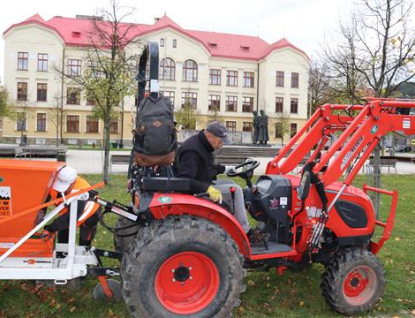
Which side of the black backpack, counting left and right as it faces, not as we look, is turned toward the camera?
front

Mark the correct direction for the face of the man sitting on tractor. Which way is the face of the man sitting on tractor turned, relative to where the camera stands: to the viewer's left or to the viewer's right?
to the viewer's right

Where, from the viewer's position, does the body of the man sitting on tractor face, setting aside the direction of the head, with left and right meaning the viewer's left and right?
facing to the right of the viewer

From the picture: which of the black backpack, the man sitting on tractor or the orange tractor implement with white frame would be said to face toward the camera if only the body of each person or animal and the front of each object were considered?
the black backpack

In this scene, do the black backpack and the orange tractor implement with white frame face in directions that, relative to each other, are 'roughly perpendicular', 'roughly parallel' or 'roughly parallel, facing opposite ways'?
roughly perpendicular

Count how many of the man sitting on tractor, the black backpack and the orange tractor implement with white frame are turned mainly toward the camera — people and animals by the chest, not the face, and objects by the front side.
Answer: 1

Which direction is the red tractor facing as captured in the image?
to the viewer's right

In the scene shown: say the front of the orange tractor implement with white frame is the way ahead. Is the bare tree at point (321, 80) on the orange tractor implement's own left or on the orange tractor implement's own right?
on the orange tractor implement's own left

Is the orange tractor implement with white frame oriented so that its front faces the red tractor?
yes

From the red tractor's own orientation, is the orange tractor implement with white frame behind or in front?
behind

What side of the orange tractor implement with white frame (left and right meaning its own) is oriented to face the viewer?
right

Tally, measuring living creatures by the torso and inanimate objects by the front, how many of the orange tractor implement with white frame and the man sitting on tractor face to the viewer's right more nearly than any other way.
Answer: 2

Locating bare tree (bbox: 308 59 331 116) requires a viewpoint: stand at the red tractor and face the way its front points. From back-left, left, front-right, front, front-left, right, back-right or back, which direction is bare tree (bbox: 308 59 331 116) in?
left

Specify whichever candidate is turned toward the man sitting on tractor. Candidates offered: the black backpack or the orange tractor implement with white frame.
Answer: the orange tractor implement with white frame

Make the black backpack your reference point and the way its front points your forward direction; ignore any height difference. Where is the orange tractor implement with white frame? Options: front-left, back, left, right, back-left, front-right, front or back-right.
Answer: right
